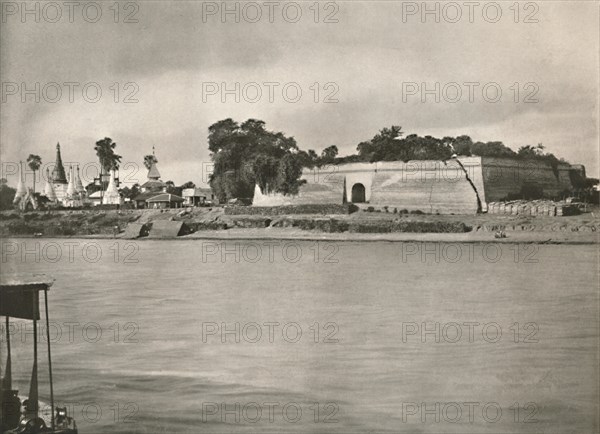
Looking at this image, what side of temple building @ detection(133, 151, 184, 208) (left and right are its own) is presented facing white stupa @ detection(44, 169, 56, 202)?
right

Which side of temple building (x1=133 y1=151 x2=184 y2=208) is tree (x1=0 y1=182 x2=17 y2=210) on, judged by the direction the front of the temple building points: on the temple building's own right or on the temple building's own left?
on the temple building's own right

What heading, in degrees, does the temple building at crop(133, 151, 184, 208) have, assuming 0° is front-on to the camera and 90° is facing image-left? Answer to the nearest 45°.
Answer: approximately 0°

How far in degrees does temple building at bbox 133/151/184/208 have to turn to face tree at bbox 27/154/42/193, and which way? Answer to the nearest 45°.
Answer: approximately 90° to its right

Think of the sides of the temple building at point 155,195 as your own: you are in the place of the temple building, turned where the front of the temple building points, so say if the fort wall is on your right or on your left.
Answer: on your left

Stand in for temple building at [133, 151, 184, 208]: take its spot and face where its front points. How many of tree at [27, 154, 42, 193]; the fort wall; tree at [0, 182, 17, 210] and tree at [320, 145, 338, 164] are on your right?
2

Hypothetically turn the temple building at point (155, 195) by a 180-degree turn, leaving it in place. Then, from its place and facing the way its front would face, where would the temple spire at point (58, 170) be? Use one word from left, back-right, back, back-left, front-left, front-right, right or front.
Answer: left
